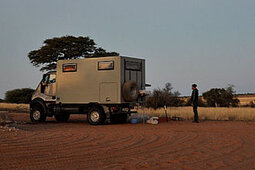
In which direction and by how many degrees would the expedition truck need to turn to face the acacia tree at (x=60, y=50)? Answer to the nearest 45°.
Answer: approximately 45° to its right

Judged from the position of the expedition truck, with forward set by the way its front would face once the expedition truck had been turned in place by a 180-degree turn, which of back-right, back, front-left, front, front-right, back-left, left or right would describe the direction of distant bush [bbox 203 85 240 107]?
left

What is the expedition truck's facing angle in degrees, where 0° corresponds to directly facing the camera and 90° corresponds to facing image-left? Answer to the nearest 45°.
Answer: approximately 135°

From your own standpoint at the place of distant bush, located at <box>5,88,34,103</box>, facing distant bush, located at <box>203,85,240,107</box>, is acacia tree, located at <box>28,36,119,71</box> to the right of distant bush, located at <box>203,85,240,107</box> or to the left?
right

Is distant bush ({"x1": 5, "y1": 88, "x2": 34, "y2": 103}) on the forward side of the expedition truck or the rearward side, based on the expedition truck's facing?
on the forward side
